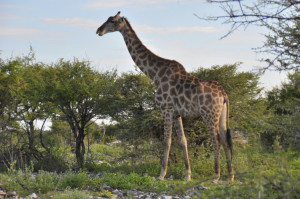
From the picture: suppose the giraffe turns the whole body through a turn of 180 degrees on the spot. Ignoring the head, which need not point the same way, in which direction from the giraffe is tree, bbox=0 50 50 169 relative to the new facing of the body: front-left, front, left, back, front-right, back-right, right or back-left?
back-left

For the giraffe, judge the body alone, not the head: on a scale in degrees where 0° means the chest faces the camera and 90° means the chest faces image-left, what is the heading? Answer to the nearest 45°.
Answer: approximately 90°

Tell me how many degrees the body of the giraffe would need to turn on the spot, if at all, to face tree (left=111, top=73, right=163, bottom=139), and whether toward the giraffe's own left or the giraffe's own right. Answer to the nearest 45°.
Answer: approximately 45° to the giraffe's own right
